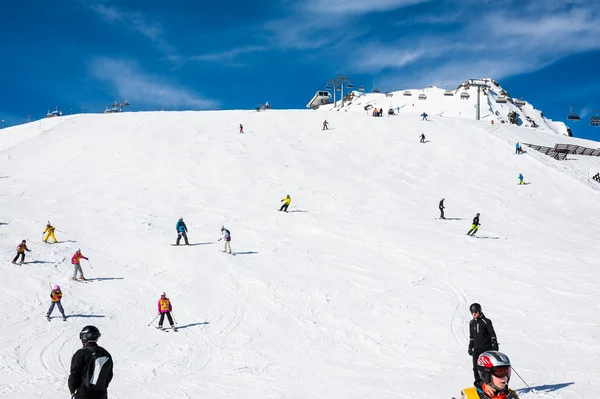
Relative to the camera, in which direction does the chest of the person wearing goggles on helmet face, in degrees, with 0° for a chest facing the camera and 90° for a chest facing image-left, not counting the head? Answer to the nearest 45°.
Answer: approximately 315°

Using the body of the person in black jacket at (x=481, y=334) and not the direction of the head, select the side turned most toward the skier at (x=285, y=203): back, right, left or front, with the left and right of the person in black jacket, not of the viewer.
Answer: right

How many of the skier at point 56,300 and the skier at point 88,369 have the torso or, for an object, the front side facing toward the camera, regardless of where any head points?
1

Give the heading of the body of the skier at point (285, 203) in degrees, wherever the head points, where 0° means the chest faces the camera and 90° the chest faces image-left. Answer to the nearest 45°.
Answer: approximately 45°

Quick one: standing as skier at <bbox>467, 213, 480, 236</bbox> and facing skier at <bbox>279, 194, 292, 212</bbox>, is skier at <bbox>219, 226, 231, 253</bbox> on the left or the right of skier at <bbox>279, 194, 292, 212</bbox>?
left

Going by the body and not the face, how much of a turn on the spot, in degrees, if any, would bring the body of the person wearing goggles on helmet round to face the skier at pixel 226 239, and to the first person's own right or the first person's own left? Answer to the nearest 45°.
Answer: approximately 180°

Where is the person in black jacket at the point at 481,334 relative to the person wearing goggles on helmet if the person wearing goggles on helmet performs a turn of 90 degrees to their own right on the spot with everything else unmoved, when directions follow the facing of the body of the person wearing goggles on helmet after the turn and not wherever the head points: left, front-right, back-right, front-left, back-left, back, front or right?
back-right
